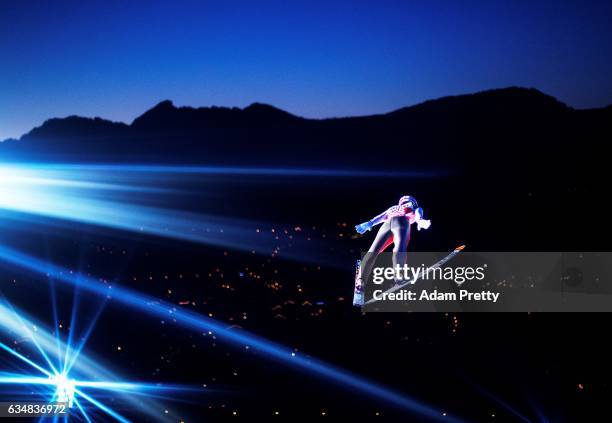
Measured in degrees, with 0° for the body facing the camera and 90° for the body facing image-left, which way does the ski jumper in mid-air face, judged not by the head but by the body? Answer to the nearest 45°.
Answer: approximately 225°
